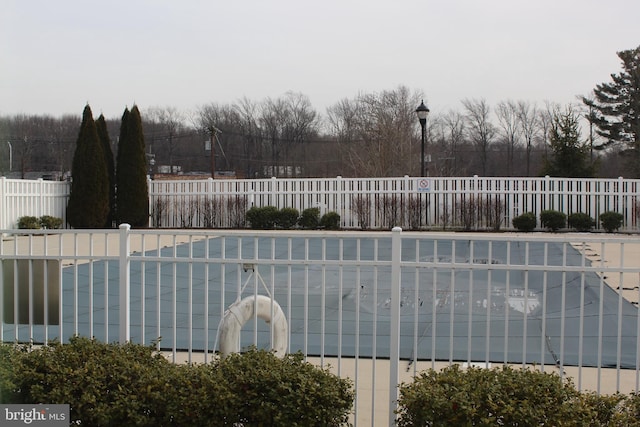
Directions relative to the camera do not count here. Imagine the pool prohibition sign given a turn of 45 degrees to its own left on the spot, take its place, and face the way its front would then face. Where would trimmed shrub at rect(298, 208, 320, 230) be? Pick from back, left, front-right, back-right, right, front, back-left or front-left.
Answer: back-right

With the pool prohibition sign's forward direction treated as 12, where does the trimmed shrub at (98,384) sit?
The trimmed shrub is roughly at 12 o'clock from the pool prohibition sign.

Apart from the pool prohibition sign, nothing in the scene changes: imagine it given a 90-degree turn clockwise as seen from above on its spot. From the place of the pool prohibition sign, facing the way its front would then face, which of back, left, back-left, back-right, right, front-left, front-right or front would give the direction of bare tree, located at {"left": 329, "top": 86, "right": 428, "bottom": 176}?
right

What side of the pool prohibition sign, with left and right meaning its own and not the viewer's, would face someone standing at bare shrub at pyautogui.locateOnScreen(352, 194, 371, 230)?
right

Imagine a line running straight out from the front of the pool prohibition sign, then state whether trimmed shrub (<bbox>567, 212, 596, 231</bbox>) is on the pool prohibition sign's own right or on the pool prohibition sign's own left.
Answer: on the pool prohibition sign's own left

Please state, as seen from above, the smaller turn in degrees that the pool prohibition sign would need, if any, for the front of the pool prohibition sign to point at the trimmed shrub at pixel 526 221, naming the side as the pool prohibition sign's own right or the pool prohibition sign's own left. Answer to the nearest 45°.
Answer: approximately 90° to the pool prohibition sign's own left

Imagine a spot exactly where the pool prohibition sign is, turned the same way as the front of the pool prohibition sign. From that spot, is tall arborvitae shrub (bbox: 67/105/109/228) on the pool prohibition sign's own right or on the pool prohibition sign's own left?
on the pool prohibition sign's own right

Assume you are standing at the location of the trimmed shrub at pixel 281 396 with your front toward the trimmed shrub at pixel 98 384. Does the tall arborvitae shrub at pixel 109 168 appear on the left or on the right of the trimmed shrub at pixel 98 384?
right

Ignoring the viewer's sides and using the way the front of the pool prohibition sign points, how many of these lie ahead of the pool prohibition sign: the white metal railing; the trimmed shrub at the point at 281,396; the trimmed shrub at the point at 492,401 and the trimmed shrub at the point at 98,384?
4

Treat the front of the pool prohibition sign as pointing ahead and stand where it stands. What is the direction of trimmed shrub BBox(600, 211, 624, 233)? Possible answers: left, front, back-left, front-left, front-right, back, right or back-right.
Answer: left

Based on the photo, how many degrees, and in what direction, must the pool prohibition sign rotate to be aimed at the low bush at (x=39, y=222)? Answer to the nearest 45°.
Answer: approximately 45° to its right

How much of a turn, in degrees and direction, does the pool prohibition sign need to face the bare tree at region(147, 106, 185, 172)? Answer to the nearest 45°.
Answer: approximately 135° to its right

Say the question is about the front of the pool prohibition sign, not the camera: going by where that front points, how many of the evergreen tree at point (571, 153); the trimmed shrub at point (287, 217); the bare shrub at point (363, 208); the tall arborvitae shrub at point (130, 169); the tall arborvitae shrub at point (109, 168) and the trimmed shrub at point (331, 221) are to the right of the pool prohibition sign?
5

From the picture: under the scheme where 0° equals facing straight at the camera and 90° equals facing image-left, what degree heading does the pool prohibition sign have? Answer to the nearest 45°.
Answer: approximately 0°

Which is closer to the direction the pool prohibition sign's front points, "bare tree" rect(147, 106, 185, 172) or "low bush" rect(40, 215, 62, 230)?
the low bush

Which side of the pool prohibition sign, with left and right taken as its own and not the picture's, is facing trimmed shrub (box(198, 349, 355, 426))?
front

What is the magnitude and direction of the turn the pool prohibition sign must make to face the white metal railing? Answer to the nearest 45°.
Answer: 0° — it already faces it
